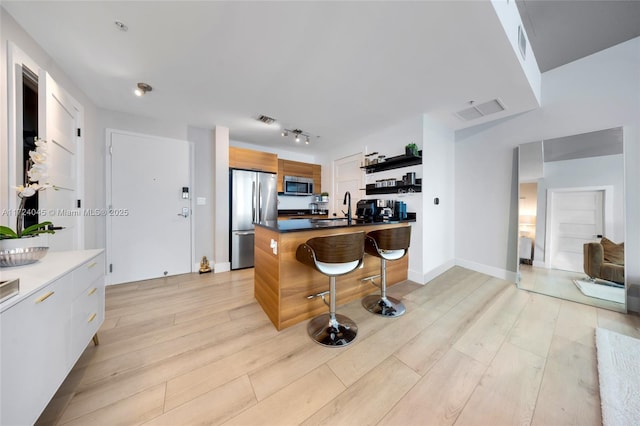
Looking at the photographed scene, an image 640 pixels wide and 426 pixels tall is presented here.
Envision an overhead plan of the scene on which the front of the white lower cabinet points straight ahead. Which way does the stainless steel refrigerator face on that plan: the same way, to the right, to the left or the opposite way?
to the right

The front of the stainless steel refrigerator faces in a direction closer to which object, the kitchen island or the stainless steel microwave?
the kitchen island

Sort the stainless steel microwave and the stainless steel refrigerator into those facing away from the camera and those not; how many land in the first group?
0

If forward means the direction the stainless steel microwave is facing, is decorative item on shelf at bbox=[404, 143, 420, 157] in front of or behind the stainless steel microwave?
in front

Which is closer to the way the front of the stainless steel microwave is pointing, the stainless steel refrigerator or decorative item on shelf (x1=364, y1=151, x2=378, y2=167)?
the decorative item on shelf

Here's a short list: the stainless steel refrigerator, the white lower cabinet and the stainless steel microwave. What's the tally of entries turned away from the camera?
0

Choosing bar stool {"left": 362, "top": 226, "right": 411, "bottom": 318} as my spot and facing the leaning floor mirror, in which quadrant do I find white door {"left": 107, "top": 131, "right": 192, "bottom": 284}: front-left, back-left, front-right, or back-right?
back-left

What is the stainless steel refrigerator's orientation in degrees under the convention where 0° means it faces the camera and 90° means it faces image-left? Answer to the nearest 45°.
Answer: approximately 315°

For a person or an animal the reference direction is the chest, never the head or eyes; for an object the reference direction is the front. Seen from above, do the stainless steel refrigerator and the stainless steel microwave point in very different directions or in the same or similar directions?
same or similar directions

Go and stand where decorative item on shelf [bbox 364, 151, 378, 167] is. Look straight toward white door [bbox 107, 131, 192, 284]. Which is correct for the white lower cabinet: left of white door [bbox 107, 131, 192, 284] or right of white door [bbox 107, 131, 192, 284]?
left

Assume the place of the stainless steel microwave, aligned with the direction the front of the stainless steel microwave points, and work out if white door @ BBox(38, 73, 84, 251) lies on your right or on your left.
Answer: on your right

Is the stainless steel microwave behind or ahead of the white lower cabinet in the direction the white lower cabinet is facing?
ahead

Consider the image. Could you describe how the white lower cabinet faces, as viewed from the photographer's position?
facing to the right of the viewer

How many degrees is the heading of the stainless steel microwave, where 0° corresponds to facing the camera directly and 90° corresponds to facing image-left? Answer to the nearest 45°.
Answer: approximately 315°

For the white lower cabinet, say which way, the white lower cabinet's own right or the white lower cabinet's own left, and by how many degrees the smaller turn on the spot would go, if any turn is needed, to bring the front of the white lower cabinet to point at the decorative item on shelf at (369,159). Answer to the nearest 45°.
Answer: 0° — it already faces it

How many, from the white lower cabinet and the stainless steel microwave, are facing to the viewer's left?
0
